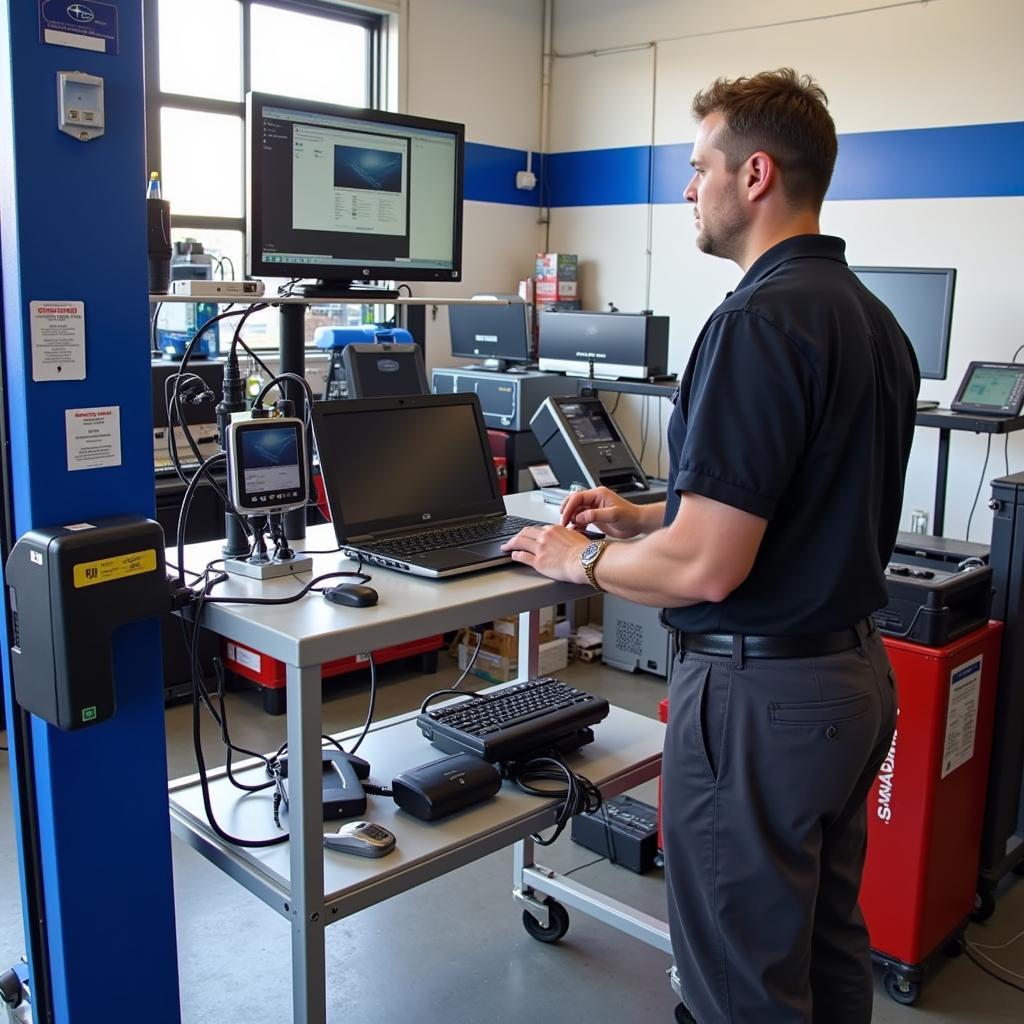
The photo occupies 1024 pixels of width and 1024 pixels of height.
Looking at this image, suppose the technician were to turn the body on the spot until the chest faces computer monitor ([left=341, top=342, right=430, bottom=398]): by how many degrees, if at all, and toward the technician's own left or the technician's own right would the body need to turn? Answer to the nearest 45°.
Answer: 0° — they already face it

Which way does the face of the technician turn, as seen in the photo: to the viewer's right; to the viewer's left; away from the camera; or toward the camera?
to the viewer's left

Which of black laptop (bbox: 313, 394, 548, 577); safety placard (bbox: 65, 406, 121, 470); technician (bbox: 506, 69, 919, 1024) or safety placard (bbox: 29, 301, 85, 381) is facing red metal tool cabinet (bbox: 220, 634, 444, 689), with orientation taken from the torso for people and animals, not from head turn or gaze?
the technician

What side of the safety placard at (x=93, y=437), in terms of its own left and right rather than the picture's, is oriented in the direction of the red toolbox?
left

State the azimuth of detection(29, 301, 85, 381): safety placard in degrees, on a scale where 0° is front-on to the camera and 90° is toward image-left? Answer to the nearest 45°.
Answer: approximately 0°

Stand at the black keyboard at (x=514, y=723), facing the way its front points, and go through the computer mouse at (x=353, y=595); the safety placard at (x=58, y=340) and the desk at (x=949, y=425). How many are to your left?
1

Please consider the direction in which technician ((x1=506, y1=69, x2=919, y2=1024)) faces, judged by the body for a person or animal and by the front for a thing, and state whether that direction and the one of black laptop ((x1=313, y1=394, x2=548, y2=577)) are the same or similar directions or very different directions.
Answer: very different directions

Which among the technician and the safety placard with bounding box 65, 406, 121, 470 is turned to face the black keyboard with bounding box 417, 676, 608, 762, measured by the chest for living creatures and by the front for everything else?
the technician

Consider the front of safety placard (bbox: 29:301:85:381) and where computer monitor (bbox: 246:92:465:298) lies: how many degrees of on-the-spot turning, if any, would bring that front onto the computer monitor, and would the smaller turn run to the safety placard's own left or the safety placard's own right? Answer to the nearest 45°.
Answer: approximately 135° to the safety placard's own left
